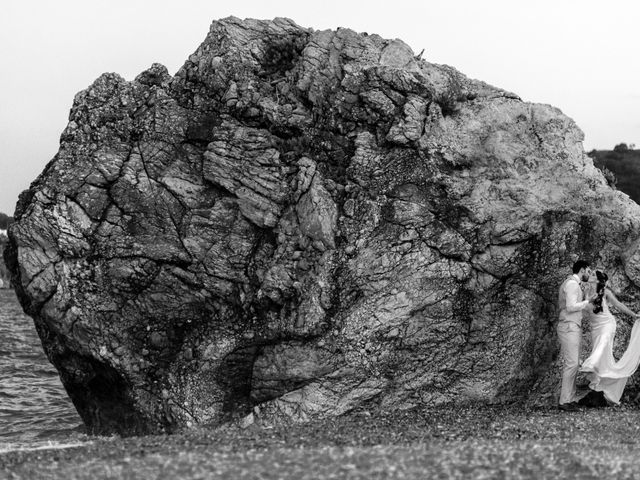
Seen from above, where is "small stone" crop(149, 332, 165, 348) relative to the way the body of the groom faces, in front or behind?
behind

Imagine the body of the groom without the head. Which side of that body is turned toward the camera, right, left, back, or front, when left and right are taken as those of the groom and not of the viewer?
right

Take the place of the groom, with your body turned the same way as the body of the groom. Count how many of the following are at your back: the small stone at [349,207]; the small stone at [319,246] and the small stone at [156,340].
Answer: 3

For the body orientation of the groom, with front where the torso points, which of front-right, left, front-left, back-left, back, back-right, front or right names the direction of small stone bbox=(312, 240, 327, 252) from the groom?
back

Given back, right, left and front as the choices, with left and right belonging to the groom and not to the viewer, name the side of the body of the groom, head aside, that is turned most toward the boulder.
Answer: back

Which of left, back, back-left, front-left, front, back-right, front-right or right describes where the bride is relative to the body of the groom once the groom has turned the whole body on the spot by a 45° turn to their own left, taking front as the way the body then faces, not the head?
front

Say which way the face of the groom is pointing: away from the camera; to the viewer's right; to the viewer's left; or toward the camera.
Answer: to the viewer's right

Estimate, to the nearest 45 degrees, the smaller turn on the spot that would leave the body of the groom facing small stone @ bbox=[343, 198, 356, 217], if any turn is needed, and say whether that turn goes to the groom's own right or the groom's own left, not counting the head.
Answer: approximately 180°
